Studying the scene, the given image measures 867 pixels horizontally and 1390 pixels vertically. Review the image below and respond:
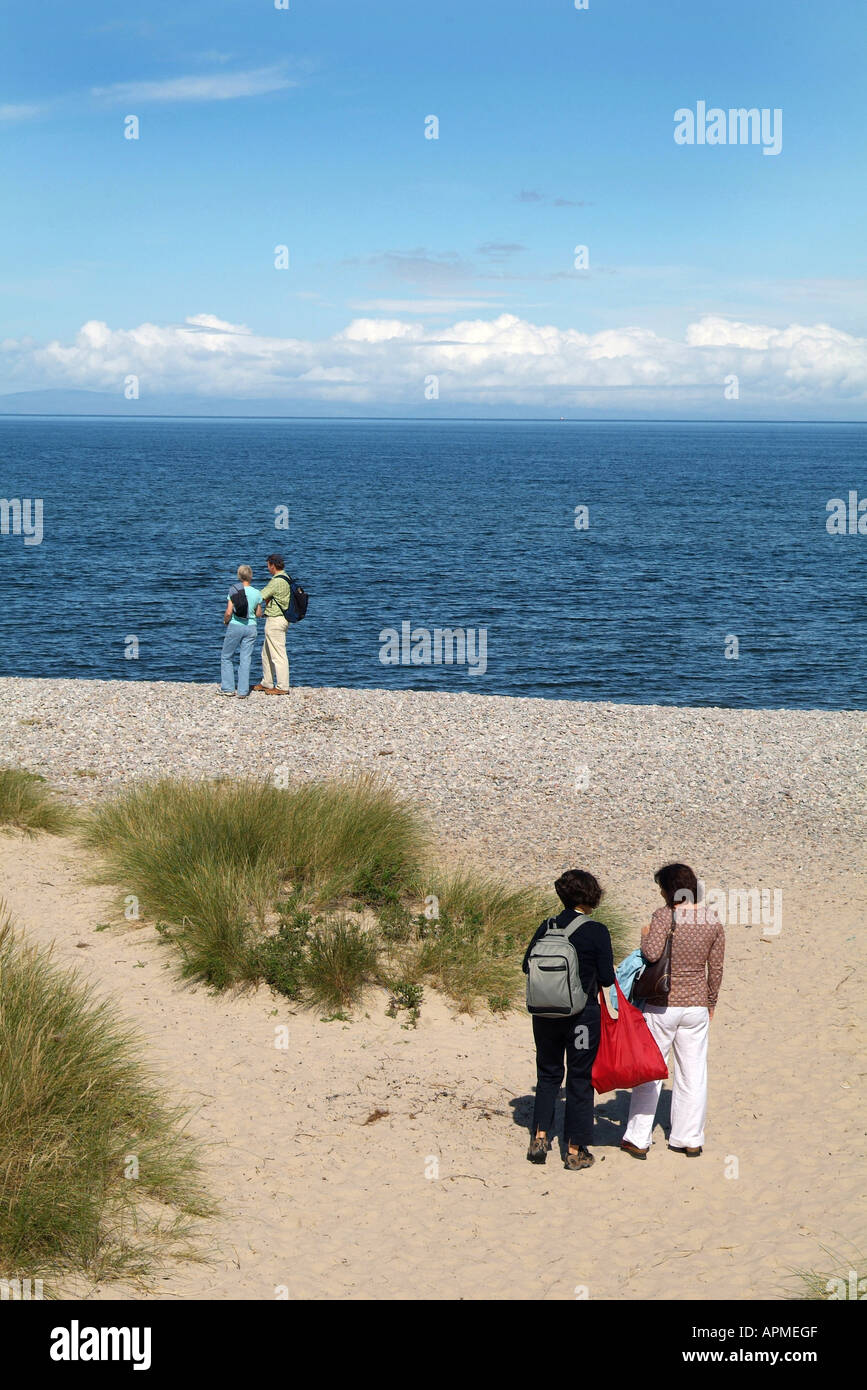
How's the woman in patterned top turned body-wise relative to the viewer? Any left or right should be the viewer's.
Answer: facing away from the viewer and to the left of the viewer

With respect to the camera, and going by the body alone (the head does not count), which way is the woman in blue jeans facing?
away from the camera

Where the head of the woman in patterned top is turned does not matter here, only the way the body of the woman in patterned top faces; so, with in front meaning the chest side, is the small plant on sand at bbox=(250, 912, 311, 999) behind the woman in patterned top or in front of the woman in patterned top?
in front

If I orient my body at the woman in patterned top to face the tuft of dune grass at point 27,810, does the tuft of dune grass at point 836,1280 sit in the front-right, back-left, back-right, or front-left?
back-left

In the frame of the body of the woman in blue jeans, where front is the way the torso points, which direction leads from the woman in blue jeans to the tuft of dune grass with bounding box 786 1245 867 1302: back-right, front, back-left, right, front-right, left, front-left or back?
back

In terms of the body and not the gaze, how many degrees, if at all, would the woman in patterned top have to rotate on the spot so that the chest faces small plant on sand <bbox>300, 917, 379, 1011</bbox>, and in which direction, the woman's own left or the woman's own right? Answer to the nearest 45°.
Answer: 0° — they already face it

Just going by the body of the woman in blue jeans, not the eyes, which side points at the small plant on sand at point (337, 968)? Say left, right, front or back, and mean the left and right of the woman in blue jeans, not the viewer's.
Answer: back

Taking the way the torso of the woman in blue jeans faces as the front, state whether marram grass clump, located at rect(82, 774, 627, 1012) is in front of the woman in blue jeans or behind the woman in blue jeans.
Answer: behind

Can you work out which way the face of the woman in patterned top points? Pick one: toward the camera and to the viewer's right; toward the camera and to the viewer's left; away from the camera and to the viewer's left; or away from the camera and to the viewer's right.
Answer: away from the camera and to the viewer's left

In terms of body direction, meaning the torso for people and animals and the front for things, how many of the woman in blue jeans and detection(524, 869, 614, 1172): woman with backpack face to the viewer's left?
0

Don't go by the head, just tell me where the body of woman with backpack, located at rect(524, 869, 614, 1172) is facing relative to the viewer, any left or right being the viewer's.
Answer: facing away from the viewer and to the right of the viewer
